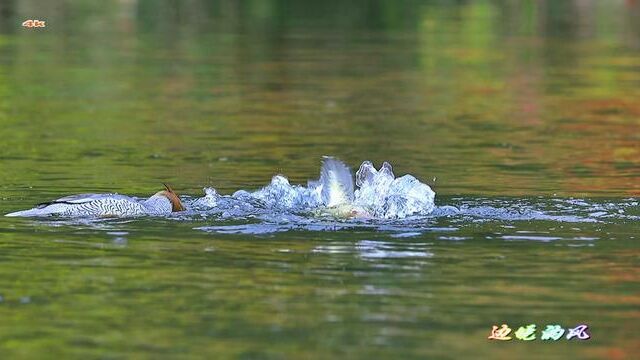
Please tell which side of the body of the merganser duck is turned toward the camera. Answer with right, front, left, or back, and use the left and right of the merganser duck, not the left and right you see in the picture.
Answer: right
